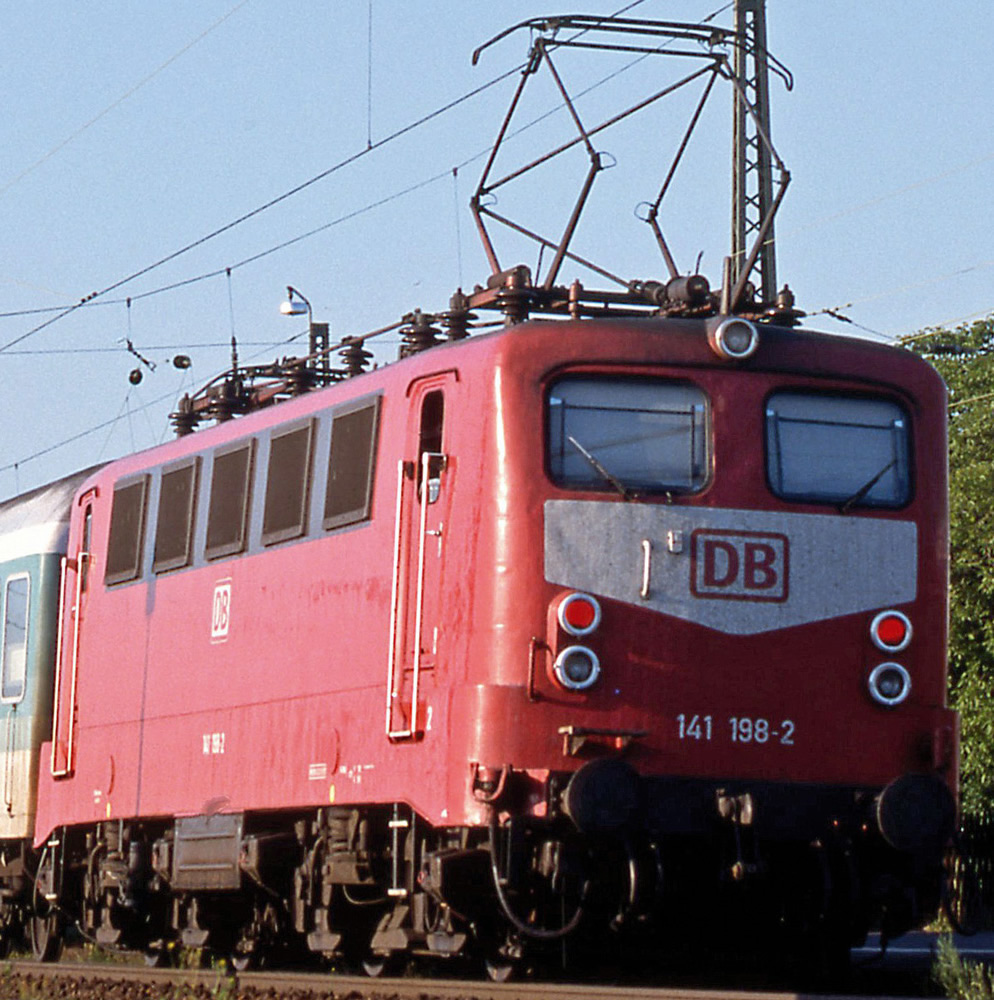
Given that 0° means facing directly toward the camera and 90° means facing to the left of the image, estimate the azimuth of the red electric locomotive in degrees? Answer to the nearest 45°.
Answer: approximately 315°
